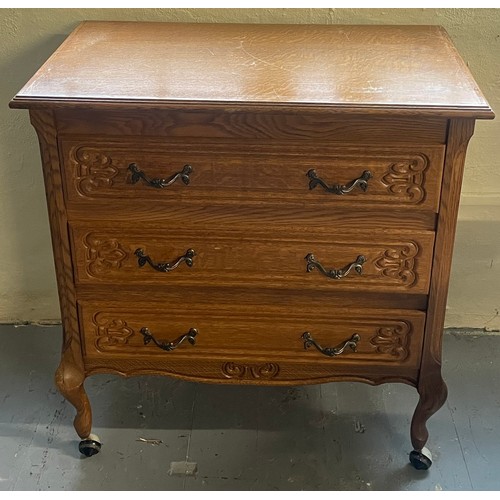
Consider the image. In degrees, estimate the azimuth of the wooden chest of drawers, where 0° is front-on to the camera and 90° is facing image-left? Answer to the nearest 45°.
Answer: approximately 0°
